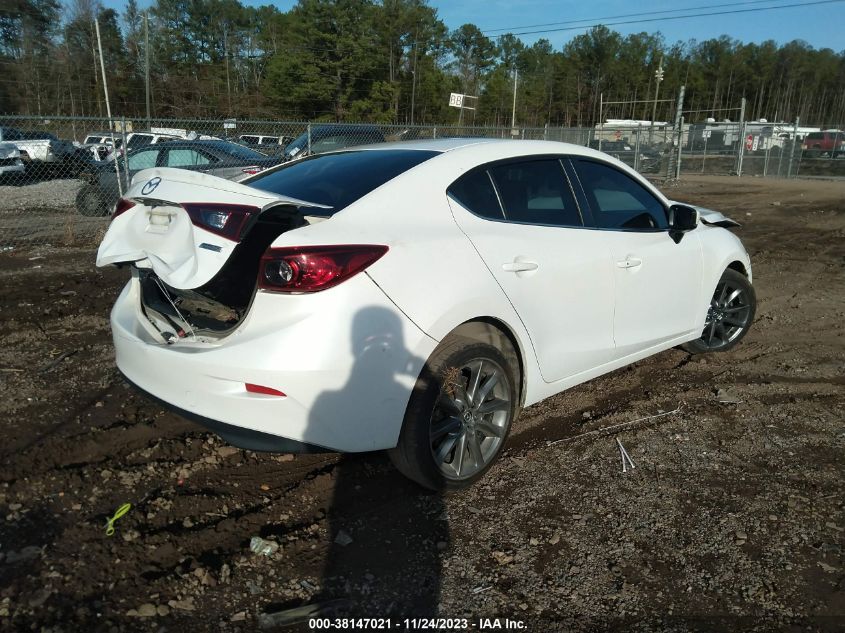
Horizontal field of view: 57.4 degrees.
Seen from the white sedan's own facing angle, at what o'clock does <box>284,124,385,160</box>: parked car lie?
The parked car is roughly at 10 o'clock from the white sedan.

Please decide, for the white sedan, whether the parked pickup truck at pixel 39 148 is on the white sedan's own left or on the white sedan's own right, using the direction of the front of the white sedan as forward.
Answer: on the white sedan's own left

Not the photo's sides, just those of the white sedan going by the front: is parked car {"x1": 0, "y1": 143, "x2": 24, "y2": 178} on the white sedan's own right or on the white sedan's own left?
on the white sedan's own left

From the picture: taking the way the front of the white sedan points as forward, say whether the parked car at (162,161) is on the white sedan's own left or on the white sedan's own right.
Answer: on the white sedan's own left

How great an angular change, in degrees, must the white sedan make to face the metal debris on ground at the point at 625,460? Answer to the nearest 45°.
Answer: approximately 45° to its right

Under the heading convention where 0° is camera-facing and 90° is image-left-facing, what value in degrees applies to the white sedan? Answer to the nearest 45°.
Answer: approximately 225°

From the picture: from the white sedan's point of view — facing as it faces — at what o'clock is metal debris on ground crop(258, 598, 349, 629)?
The metal debris on ground is roughly at 5 o'clock from the white sedan.

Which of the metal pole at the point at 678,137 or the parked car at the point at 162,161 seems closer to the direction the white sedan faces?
the metal pole
